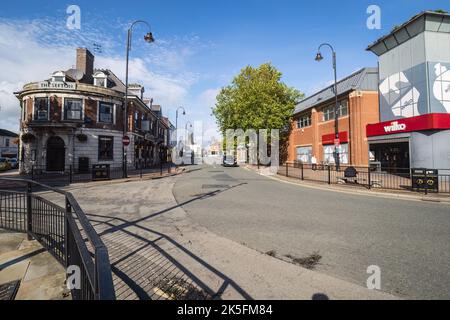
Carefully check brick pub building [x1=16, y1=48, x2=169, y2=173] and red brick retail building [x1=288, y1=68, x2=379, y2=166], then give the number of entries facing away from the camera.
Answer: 0

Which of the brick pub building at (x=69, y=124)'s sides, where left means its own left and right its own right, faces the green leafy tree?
left

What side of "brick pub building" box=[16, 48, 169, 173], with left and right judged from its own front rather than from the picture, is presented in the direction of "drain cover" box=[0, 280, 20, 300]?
front

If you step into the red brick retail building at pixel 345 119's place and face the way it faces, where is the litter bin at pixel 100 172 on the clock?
The litter bin is roughly at 12 o'clock from the red brick retail building.

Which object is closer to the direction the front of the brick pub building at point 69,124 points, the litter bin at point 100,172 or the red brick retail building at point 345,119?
the litter bin

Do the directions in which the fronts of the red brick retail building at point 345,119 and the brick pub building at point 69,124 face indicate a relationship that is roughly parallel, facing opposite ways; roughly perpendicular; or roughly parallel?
roughly perpendicular

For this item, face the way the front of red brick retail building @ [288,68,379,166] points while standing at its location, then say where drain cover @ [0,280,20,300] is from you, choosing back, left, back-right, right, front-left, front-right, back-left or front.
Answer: front-left

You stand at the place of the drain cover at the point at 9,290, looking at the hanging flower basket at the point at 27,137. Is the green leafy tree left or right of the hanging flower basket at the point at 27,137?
right

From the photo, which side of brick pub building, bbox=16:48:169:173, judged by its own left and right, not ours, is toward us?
front

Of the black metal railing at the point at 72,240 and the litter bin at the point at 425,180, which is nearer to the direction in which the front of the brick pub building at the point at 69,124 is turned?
the black metal railing

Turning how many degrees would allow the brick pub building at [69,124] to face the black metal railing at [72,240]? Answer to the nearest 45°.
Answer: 0° — it already faces it

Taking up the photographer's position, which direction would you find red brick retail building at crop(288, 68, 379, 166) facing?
facing the viewer and to the left of the viewer

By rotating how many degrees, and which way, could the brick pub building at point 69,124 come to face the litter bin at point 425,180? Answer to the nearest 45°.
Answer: approximately 45° to its left
